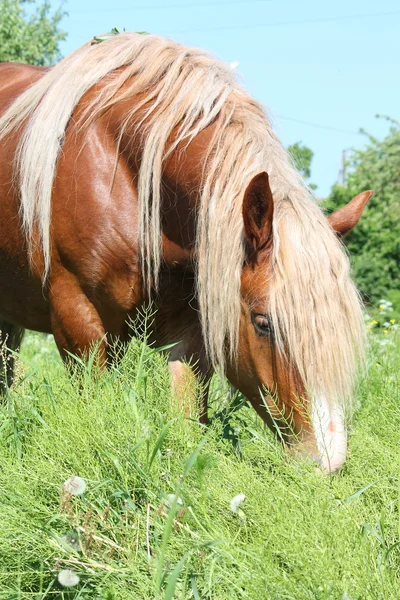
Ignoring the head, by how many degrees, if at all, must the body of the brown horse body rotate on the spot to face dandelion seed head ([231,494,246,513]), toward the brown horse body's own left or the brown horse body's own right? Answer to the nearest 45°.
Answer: approximately 45° to the brown horse body's own right

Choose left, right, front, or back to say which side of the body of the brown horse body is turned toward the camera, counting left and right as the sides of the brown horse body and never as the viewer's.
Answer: right

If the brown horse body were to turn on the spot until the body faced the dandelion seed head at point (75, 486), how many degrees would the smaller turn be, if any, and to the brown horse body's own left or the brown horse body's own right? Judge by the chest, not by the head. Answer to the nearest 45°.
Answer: approximately 90° to the brown horse body's own right

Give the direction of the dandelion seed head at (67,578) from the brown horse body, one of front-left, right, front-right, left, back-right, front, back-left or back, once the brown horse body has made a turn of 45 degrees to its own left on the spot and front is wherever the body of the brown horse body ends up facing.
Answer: back-right
